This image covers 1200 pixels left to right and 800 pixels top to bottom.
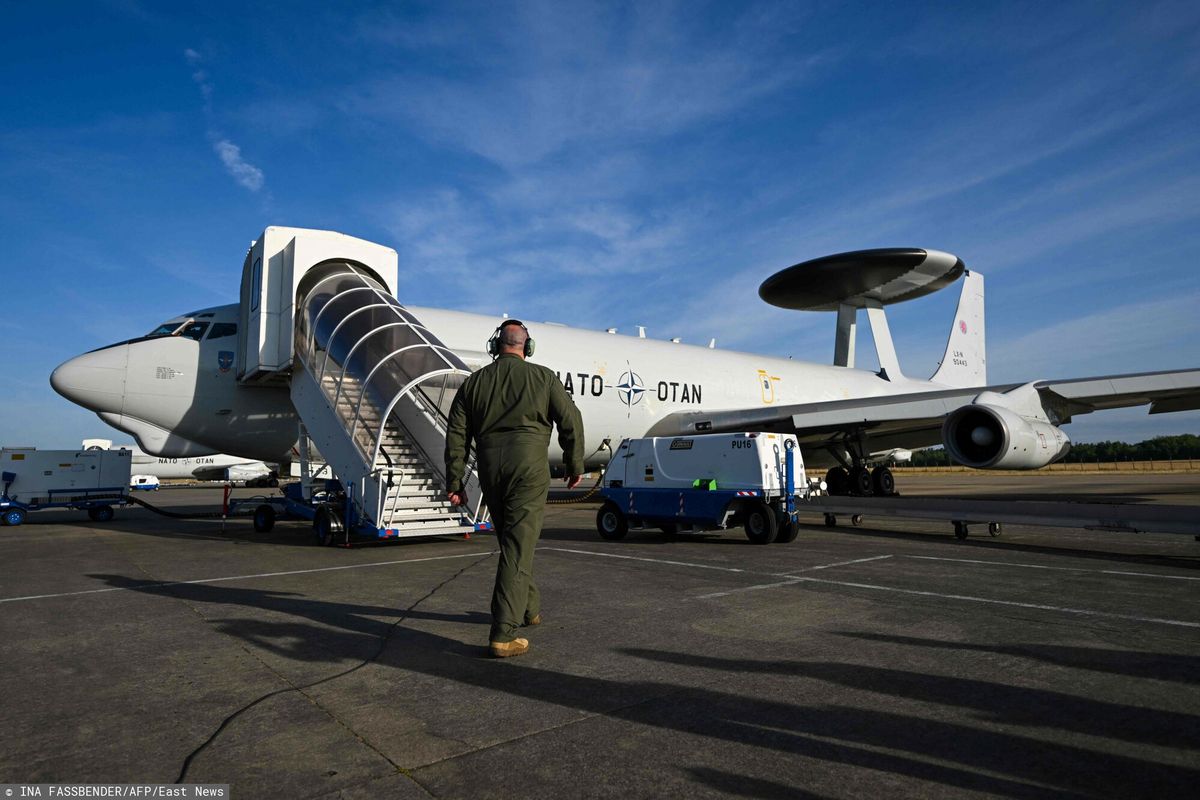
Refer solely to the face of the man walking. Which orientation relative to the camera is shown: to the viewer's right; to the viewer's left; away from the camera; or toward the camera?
away from the camera

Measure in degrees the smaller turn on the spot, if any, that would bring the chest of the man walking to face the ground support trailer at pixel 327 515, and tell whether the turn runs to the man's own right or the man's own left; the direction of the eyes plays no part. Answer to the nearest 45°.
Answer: approximately 45° to the man's own left

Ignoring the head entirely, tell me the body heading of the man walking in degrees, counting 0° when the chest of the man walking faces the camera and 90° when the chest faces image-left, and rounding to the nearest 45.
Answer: approximately 180°

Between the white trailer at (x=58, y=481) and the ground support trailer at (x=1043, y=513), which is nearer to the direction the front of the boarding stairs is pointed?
the ground support trailer

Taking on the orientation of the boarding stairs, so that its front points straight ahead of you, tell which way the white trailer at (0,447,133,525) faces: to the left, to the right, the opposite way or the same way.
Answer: to the right
